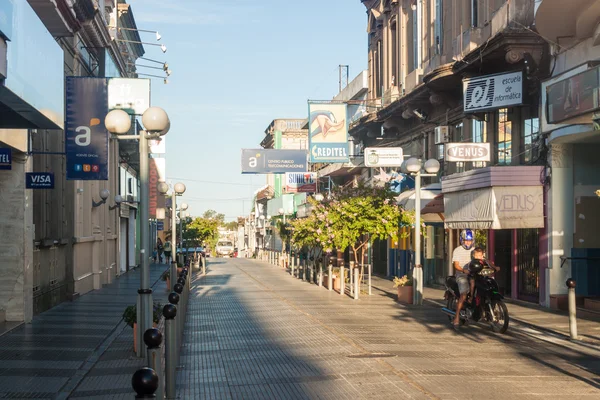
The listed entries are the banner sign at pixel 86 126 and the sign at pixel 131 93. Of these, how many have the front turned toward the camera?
2

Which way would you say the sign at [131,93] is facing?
toward the camera

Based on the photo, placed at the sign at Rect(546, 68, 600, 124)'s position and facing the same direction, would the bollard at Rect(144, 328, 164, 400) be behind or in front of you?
in front

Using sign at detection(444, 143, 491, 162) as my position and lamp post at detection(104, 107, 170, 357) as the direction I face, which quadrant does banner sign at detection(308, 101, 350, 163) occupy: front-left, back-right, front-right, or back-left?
back-right

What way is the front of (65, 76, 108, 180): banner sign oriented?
toward the camera

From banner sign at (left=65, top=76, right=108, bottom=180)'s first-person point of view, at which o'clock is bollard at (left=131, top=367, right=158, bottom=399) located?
The bollard is roughly at 12 o'clock from the banner sign.

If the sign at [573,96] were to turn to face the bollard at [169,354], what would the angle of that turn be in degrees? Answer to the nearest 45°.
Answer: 0° — it already faces it

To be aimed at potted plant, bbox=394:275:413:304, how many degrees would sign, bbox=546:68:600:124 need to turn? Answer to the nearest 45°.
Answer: approximately 90° to its right

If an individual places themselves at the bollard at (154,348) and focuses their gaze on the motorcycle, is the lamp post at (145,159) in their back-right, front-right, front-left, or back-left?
front-left

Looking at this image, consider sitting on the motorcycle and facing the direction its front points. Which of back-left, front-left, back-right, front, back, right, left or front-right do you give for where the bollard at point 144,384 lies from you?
front-right

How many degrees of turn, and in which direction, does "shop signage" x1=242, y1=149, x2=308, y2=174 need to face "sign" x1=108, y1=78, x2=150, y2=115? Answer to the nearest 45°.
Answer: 0° — it already faces it
